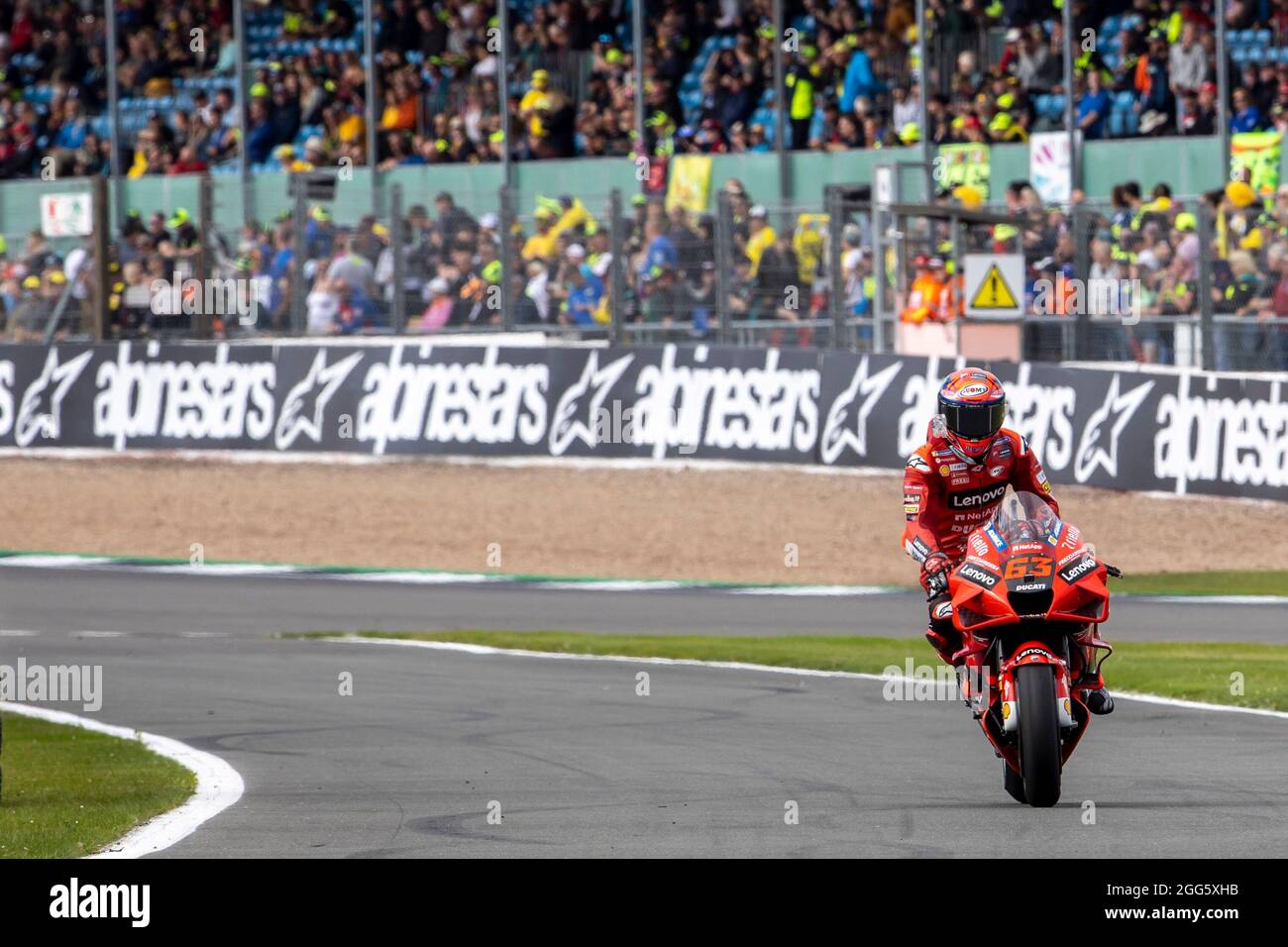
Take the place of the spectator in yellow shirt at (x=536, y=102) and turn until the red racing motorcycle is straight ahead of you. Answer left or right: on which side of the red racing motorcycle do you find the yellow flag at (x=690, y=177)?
left

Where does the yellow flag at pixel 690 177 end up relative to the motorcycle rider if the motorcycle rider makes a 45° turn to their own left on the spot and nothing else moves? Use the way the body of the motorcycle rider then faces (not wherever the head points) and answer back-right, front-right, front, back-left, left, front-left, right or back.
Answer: back-left

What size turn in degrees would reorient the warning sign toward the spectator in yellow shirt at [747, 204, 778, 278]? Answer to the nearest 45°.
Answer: approximately 135° to its right

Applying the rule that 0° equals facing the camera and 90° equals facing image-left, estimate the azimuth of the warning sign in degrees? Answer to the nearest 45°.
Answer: approximately 0°

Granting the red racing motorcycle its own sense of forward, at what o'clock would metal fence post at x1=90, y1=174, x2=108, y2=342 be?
The metal fence post is roughly at 5 o'clock from the red racing motorcycle.

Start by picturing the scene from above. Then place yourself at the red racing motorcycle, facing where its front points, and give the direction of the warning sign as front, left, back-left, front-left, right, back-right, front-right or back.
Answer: back

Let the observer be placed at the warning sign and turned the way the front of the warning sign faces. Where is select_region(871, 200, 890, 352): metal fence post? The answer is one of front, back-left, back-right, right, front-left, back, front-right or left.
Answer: back-right

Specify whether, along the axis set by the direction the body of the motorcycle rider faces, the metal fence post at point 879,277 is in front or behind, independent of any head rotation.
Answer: behind

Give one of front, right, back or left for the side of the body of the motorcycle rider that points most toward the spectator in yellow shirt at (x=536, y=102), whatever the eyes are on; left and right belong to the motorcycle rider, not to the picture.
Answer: back

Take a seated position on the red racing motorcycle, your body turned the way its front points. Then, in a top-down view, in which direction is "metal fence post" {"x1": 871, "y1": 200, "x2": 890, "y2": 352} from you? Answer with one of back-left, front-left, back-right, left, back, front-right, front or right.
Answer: back

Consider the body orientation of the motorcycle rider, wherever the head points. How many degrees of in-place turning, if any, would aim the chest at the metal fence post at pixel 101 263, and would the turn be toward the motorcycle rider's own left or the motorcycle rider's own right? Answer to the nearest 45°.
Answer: approximately 135° to the motorcycle rider's own right
